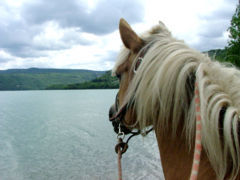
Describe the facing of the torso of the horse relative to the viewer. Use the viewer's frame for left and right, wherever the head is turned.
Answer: facing away from the viewer and to the left of the viewer
